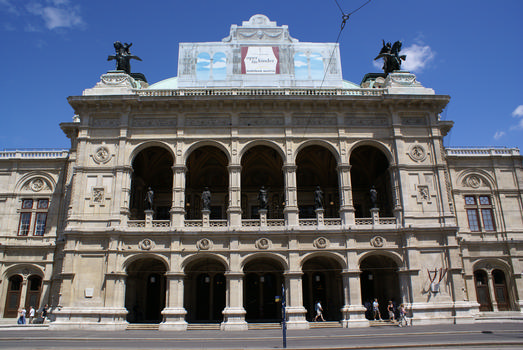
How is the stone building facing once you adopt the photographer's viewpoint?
facing the viewer

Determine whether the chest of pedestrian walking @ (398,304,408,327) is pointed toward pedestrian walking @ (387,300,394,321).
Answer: no

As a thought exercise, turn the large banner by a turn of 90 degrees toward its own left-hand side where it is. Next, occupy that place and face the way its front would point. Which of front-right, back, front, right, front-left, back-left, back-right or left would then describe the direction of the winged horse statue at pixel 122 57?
back

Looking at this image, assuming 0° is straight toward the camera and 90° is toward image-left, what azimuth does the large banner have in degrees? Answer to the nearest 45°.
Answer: approximately 0°
